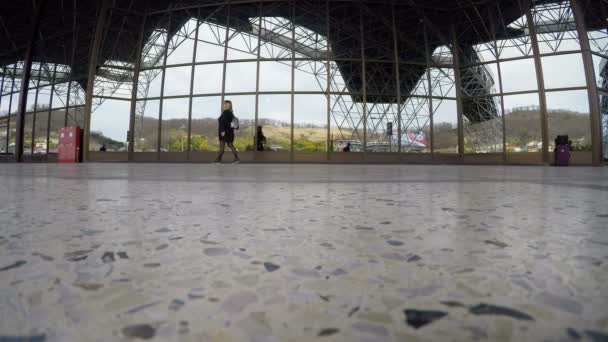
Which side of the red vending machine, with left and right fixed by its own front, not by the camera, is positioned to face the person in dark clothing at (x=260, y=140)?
left

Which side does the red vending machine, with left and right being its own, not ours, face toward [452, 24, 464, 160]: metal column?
left

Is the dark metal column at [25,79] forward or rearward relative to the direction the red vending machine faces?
rearward

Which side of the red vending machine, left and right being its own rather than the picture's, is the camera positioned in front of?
front

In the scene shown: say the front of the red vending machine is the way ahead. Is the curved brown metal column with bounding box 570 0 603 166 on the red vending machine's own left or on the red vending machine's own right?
on the red vending machine's own left
